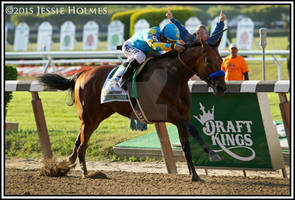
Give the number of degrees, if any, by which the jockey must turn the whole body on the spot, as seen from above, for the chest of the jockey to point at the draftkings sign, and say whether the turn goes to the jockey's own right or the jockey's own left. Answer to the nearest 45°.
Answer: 0° — they already face it

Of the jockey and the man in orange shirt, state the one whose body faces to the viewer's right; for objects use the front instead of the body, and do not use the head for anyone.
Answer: the jockey

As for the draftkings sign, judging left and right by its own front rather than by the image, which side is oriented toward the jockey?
right

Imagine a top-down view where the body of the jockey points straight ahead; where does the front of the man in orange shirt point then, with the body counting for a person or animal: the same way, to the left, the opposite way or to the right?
to the right

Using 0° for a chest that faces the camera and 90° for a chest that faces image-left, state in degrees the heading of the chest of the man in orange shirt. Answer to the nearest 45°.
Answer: approximately 0°

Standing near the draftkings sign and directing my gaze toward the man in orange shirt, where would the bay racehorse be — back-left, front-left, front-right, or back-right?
back-left

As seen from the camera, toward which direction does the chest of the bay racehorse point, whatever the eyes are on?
to the viewer's right

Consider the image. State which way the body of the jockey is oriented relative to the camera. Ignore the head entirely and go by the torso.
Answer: to the viewer's right

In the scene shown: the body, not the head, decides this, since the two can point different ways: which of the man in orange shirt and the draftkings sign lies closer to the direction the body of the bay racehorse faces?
the draftkings sign

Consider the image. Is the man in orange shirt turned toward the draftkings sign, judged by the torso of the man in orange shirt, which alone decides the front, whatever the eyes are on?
yes

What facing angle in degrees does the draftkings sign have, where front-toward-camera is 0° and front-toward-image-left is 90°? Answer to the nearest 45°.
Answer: approximately 0°

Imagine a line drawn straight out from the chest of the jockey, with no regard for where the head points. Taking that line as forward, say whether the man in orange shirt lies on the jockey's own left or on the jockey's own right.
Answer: on the jockey's own left

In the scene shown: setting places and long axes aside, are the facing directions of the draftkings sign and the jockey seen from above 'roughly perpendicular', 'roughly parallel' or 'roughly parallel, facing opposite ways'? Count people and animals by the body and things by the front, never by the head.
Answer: roughly perpendicular
